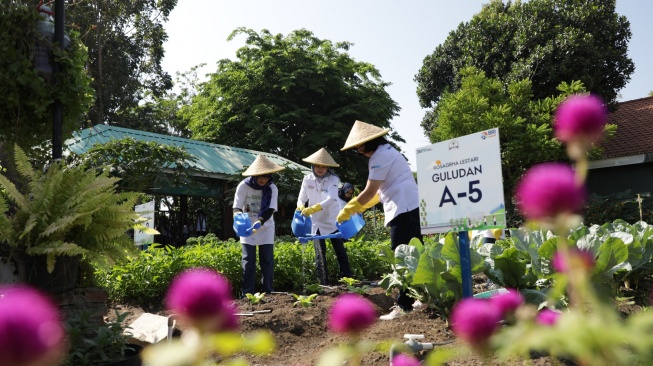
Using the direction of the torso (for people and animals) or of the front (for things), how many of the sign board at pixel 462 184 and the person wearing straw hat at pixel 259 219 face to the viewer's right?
0

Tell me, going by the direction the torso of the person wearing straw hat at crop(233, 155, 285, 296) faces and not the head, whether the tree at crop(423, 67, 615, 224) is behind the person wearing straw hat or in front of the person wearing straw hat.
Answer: behind

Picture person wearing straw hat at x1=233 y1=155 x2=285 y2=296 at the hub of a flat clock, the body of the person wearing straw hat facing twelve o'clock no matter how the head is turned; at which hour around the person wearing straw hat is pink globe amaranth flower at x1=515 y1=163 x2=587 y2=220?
The pink globe amaranth flower is roughly at 12 o'clock from the person wearing straw hat.

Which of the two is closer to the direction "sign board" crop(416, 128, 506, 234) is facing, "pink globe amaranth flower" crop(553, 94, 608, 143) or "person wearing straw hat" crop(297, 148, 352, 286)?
the pink globe amaranth flower

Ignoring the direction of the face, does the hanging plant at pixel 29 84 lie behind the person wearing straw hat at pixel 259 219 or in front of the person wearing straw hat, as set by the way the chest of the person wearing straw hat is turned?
in front

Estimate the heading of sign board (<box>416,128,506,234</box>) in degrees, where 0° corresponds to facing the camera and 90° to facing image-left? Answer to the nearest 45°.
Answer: approximately 45°

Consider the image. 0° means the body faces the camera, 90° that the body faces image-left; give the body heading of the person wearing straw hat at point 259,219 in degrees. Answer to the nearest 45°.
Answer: approximately 0°

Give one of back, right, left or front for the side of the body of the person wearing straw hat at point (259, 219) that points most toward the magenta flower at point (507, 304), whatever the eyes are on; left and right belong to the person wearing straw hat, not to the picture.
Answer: front

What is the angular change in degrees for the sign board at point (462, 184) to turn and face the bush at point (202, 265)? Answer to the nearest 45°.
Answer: approximately 90° to its right

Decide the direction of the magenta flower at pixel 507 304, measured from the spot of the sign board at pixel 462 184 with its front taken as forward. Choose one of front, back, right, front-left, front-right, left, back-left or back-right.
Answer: front-left

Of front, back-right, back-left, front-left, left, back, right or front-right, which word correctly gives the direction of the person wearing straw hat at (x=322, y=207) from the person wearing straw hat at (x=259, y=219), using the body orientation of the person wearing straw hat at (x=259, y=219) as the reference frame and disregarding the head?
back-left
